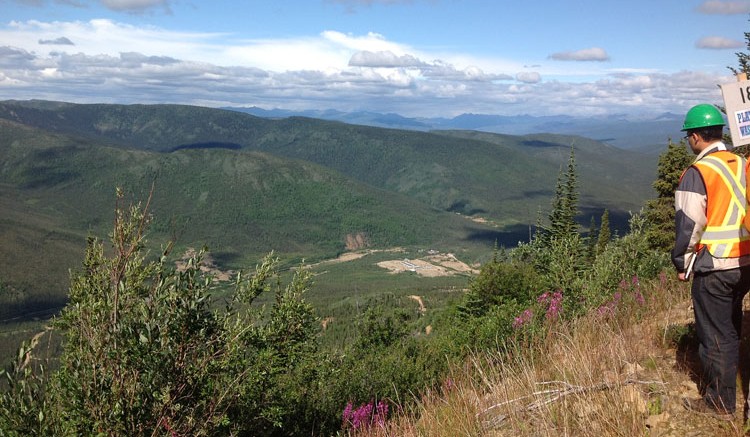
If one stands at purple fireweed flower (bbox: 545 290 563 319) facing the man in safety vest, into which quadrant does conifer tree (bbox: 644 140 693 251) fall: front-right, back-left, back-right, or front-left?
back-left

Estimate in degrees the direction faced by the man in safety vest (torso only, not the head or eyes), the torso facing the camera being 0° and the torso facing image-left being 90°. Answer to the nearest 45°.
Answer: approximately 135°

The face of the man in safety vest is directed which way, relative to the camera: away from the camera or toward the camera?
away from the camera

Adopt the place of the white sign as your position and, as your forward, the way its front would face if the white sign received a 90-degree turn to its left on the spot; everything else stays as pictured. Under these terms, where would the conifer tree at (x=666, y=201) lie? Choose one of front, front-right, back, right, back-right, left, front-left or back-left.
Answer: left

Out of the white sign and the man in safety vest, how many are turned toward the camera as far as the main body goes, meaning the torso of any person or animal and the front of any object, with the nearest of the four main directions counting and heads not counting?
1

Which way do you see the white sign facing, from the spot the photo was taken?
facing the viewer

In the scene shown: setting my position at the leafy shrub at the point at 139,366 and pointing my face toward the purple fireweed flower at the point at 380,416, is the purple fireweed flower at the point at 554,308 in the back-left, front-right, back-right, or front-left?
front-left

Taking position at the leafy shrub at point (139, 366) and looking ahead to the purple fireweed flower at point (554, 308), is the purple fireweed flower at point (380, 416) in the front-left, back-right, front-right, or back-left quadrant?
front-right

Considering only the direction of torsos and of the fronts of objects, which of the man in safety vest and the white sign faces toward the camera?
the white sign
